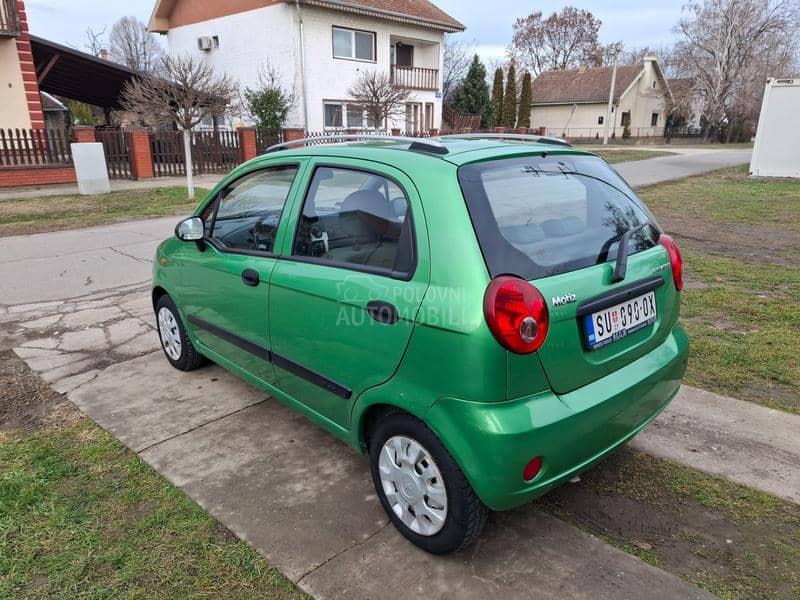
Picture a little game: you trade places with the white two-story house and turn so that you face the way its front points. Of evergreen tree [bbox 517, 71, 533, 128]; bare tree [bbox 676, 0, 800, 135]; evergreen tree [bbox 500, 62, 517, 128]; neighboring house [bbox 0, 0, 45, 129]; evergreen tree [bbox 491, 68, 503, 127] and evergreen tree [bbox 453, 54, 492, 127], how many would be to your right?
1

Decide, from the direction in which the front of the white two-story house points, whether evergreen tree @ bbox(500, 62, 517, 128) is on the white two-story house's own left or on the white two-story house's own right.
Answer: on the white two-story house's own left

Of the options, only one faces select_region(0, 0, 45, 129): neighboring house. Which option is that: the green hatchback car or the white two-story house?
the green hatchback car

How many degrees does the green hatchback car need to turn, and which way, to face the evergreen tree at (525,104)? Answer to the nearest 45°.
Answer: approximately 45° to its right

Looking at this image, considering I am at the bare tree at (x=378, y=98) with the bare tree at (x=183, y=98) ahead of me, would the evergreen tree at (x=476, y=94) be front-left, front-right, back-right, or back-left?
back-right

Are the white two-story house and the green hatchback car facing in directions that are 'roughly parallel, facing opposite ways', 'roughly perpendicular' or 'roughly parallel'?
roughly parallel, facing opposite ways

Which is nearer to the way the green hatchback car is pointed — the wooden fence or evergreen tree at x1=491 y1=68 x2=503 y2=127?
the wooden fence

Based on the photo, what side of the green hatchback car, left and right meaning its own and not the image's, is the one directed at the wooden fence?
front

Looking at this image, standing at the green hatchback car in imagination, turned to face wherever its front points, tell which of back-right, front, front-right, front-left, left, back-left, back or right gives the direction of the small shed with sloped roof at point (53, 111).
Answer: front

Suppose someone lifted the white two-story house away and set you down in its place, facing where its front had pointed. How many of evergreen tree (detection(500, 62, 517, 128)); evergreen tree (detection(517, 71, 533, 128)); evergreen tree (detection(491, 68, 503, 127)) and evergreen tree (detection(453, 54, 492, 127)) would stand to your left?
4

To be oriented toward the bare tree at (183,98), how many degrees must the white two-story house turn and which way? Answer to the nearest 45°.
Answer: approximately 45° to its right

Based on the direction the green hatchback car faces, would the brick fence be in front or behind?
in front

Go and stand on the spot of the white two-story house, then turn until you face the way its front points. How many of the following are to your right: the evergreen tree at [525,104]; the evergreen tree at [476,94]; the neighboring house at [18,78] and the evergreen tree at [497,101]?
1

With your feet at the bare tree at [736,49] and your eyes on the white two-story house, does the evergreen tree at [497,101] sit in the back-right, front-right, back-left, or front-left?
front-right

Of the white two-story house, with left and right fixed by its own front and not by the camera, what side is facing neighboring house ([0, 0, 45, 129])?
right

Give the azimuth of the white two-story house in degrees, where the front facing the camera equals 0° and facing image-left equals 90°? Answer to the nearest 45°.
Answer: approximately 315°

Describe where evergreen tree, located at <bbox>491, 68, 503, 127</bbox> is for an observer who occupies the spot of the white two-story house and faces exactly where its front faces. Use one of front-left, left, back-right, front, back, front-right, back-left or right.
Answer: left

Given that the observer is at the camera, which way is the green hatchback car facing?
facing away from the viewer and to the left of the viewer
